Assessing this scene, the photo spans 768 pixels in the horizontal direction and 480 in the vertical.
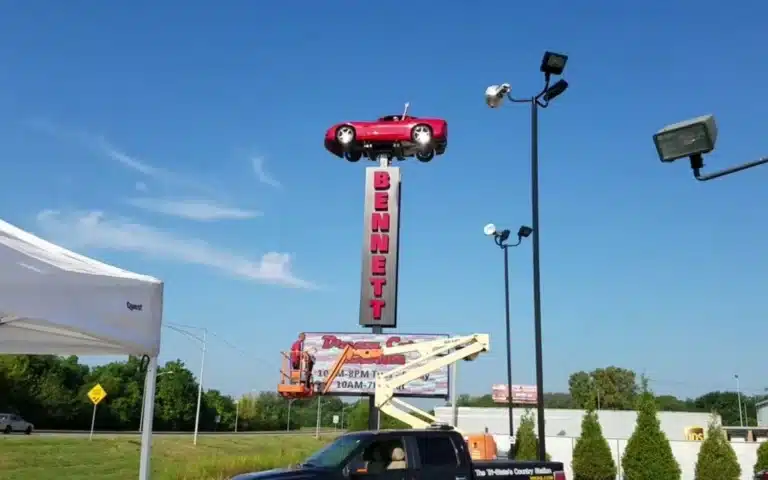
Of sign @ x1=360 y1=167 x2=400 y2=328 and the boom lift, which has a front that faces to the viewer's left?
the boom lift

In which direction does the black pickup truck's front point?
to the viewer's left

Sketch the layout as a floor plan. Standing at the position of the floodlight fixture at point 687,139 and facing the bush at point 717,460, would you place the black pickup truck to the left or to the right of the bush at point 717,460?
left

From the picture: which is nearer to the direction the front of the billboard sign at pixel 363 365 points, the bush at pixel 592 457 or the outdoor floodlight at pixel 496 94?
the outdoor floodlight

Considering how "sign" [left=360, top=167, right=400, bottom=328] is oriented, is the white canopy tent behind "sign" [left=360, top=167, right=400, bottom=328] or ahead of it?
ahead

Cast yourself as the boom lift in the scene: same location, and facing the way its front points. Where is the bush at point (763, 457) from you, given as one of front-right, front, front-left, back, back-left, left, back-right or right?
back-right

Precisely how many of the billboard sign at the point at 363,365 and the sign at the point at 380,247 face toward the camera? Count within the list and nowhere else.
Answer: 2

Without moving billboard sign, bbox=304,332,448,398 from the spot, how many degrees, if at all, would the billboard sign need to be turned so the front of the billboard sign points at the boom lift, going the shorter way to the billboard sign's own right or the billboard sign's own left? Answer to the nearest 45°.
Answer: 0° — it already faces it

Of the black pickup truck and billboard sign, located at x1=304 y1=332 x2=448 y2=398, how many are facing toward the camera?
1

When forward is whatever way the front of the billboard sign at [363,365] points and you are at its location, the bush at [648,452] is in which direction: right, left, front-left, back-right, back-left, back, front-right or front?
front-left

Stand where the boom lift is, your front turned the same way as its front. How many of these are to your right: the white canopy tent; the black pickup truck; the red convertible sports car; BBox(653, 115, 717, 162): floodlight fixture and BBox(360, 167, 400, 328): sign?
2

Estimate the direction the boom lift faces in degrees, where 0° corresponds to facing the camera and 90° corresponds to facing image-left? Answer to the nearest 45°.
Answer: approximately 90°
